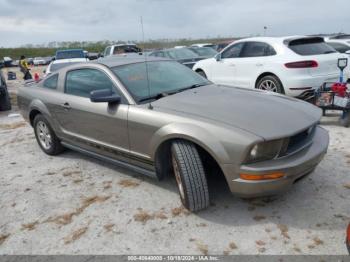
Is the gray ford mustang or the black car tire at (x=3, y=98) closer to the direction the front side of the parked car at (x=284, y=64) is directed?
the black car tire

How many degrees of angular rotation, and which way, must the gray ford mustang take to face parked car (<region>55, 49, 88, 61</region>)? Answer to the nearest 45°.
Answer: approximately 135° to its left

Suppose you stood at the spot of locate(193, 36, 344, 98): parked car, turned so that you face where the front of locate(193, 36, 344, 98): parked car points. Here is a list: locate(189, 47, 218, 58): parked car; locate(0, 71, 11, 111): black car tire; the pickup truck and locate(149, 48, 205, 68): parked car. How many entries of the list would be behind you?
0

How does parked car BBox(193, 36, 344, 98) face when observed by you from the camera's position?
facing away from the viewer and to the left of the viewer

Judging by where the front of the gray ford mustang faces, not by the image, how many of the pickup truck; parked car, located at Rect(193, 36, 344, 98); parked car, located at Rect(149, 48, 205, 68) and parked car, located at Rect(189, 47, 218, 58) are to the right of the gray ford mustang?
0

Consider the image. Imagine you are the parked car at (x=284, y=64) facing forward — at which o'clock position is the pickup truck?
The pickup truck is roughly at 12 o'clock from the parked car.

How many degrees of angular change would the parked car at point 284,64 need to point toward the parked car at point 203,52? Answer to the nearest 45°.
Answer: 0° — it already faces it

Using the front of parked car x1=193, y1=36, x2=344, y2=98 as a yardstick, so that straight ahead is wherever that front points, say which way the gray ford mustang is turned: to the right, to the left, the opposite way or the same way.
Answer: the opposite way

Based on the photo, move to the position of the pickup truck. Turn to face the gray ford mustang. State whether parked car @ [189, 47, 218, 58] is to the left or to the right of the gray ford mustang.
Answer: left

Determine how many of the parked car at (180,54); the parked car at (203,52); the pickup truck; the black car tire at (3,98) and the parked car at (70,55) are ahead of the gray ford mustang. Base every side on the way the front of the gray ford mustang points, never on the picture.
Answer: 0

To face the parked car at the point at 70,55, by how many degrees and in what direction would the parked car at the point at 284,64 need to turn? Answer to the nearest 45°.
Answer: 0° — it already faces it

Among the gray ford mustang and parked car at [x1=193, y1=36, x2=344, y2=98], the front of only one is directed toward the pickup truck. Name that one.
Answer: the parked car

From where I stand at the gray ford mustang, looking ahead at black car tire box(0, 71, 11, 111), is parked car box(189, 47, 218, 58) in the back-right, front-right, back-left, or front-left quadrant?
front-right

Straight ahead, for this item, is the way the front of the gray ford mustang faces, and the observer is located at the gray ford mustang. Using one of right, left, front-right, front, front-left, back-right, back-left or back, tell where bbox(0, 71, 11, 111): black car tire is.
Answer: back

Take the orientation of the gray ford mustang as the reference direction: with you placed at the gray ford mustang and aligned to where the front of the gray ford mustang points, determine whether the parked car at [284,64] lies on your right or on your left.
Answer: on your left

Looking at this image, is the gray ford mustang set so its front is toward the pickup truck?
no

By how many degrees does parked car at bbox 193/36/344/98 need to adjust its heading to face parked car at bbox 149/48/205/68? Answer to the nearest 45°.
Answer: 0° — it already faces it

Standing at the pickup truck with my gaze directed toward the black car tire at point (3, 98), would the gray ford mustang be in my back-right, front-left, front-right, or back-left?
front-left

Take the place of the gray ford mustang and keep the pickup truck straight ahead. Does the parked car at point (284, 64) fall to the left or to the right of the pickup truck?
right
